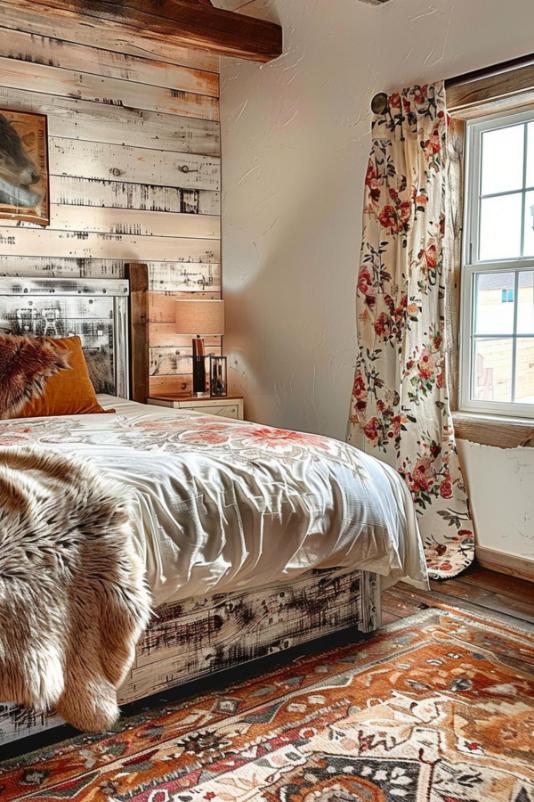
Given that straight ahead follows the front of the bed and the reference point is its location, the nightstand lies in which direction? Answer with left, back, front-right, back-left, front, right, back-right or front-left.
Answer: back-left

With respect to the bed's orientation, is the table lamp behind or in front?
behind

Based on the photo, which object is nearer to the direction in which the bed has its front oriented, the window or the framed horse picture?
the window
